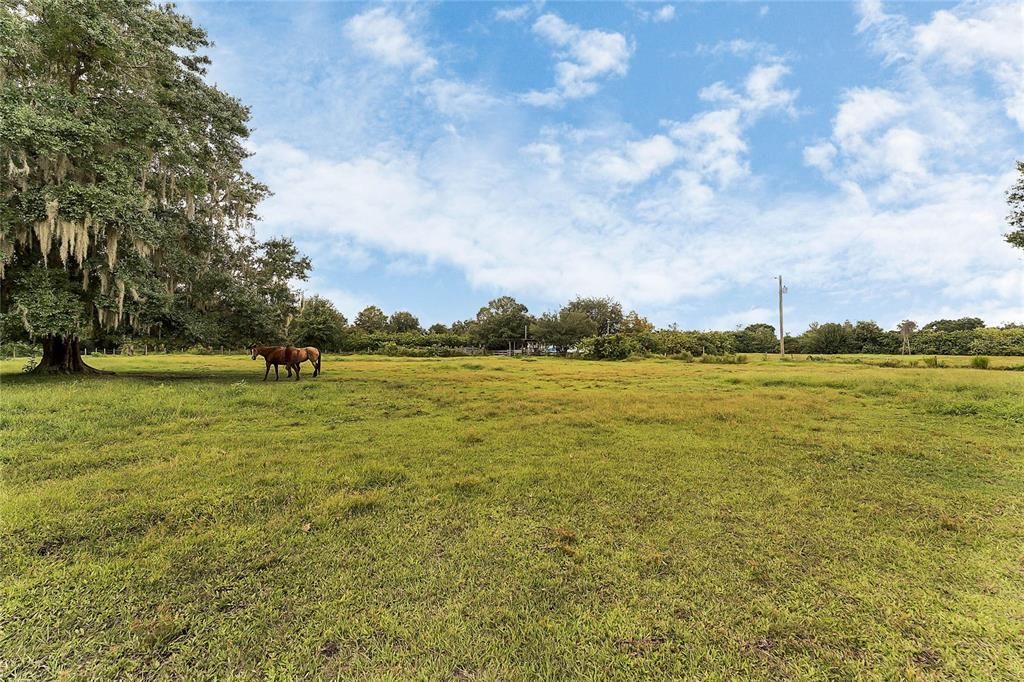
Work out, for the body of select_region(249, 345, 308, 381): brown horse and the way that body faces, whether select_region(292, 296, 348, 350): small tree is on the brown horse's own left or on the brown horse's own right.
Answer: on the brown horse's own right

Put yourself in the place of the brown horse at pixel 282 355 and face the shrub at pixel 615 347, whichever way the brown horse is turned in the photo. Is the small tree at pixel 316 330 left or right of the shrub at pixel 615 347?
left

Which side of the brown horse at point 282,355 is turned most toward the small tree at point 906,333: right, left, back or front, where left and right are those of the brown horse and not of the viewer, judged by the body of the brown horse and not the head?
back

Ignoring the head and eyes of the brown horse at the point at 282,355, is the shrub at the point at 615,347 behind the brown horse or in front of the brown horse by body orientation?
behind

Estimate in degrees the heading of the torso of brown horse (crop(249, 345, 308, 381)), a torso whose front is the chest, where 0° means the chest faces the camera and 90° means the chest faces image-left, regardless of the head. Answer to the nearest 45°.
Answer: approximately 90°
